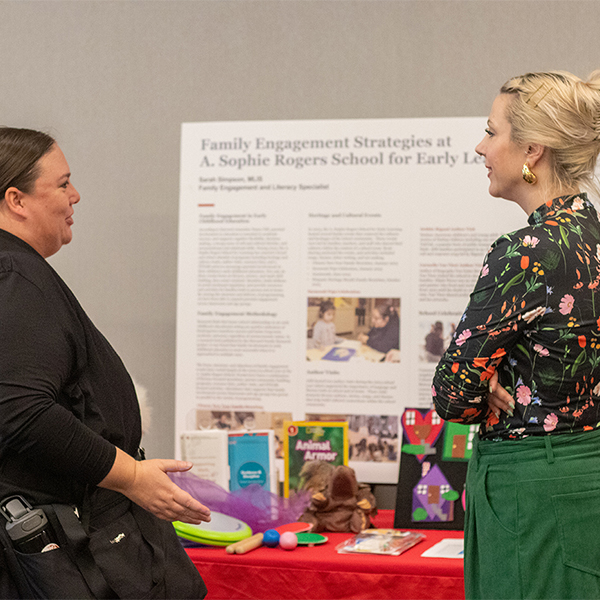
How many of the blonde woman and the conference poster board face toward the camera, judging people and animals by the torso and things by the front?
1

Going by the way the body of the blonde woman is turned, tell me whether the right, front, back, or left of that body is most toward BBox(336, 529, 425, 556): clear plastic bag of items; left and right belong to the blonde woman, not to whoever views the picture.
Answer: front

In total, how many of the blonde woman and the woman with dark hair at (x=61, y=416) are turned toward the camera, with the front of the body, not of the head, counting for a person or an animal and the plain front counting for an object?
0

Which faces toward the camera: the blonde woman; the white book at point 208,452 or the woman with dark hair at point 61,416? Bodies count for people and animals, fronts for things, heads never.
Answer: the white book

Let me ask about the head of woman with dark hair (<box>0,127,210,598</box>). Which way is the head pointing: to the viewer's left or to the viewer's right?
to the viewer's right

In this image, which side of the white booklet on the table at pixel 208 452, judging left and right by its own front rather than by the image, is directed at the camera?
front

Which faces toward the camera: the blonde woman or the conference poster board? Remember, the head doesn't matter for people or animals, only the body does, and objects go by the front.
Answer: the conference poster board

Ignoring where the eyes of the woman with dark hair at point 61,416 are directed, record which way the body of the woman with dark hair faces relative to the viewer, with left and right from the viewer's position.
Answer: facing to the right of the viewer

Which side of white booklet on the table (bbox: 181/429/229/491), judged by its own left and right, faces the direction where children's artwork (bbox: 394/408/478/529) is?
left

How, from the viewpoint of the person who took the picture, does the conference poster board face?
facing the viewer

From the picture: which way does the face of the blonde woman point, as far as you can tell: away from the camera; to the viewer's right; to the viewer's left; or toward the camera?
to the viewer's left

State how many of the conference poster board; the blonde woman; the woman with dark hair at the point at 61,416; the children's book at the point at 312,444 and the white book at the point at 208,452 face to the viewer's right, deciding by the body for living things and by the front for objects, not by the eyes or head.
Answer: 1
